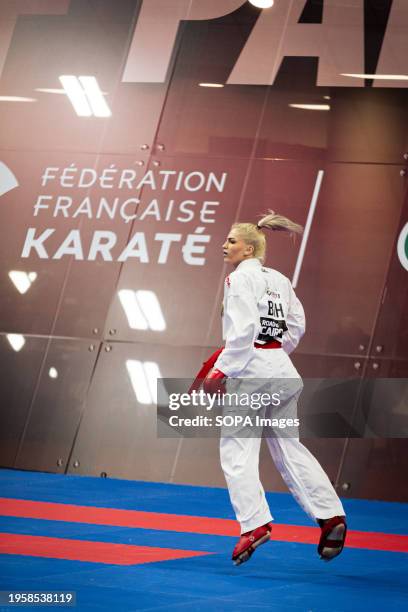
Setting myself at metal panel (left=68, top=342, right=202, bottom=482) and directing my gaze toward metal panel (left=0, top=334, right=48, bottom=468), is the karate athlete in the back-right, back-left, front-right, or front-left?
back-left

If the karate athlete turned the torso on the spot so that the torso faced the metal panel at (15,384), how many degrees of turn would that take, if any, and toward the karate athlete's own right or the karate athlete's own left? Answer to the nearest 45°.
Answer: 0° — they already face it

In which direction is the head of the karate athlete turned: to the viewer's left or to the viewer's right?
to the viewer's left

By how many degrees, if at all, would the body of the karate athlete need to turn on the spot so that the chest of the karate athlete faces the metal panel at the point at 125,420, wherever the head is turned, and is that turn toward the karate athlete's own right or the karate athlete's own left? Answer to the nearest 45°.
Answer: approximately 45° to the karate athlete's own right

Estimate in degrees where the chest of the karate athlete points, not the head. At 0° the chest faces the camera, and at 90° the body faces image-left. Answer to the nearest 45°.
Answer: approximately 135°
